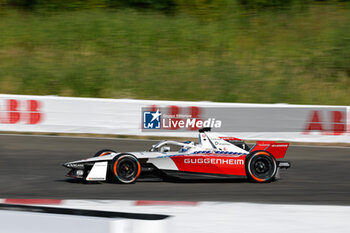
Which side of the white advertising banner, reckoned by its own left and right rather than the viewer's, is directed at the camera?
front

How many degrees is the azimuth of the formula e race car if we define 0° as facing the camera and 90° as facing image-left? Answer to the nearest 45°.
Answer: approximately 90°

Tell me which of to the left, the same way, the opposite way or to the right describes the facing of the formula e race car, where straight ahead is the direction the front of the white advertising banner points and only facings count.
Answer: to the right

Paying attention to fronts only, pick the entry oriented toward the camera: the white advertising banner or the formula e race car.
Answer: the white advertising banner

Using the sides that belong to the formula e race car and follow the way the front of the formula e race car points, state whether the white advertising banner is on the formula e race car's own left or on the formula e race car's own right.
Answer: on the formula e race car's own right

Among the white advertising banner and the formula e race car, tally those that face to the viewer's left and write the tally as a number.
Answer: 1

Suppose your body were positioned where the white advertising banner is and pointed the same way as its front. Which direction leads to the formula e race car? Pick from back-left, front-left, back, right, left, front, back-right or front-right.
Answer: front
